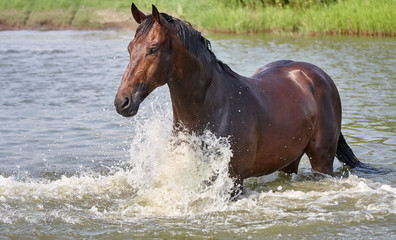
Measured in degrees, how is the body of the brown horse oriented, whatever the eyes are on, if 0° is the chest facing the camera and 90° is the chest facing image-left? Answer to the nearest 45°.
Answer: approximately 45°
